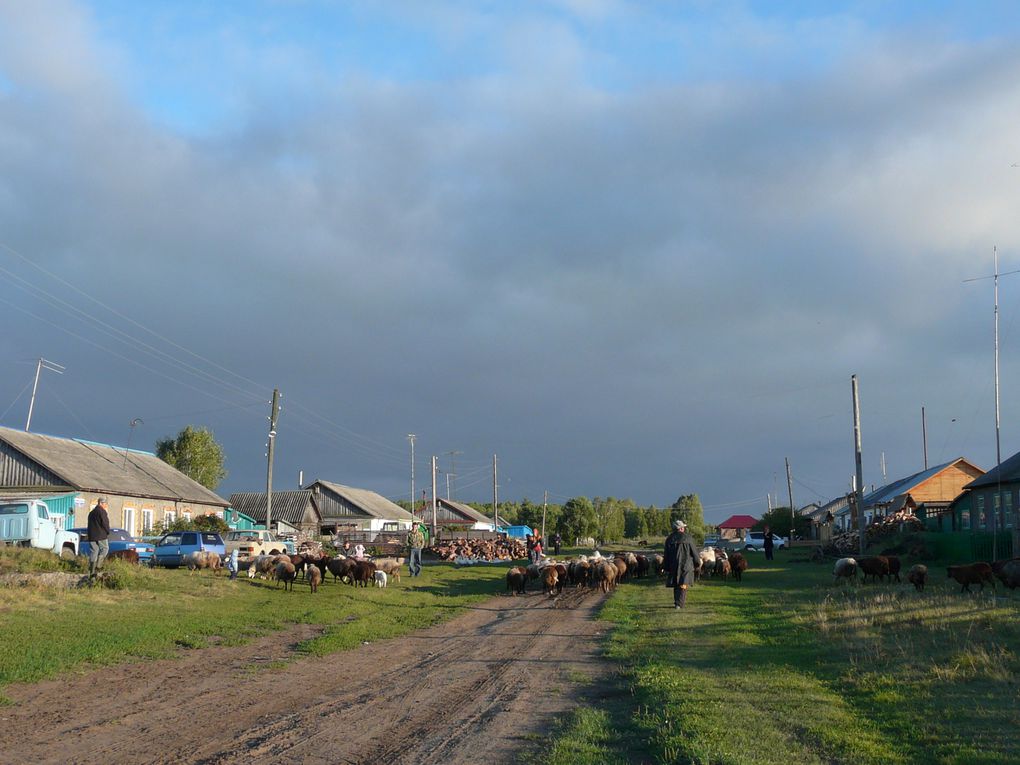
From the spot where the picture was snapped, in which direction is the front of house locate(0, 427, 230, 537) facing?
facing the viewer and to the right of the viewer

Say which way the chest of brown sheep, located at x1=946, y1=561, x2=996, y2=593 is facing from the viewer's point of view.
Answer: to the viewer's left

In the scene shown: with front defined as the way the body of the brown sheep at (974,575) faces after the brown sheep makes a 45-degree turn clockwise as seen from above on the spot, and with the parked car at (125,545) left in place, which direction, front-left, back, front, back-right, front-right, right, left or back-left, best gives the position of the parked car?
front-left

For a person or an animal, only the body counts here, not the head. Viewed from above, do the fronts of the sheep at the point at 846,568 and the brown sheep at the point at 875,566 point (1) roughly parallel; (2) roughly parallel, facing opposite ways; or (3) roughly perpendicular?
roughly parallel

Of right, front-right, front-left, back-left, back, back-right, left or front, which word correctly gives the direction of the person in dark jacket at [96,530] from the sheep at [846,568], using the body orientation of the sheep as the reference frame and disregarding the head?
front-left

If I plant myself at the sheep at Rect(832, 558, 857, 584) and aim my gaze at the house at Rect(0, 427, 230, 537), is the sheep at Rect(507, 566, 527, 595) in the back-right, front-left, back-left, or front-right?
front-left

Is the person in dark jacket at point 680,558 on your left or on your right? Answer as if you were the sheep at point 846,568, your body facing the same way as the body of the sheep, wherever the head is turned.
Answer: on your left

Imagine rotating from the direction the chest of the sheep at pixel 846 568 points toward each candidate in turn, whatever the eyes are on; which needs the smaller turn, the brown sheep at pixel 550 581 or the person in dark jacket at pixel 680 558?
the brown sheep

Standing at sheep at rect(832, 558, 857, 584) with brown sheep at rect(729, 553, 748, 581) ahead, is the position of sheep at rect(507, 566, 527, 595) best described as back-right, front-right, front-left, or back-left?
front-left

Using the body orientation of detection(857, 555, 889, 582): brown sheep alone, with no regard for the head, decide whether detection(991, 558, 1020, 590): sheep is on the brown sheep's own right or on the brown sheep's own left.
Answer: on the brown sheep's own left

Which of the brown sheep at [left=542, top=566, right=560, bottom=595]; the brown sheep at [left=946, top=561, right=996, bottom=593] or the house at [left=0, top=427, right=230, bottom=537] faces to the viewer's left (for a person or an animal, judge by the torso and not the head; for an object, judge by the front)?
the brown sheep at [left=946, top=561, right=996, bottom=593]

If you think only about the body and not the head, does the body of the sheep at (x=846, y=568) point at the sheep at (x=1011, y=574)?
no

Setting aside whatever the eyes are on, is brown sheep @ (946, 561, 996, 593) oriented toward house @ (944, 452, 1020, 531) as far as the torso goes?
no

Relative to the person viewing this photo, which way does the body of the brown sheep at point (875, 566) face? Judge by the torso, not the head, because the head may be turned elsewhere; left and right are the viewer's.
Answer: facing to the left of the viewer

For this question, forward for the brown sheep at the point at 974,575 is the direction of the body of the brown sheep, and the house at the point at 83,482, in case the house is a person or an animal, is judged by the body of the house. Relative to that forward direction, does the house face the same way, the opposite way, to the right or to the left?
the opposite way

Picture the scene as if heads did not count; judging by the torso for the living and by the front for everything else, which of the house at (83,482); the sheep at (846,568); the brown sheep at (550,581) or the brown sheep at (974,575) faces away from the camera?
the brown sheep at (550,581)

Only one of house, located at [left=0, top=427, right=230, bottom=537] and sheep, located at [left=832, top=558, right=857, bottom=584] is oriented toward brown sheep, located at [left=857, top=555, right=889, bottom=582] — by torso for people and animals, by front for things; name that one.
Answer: the house

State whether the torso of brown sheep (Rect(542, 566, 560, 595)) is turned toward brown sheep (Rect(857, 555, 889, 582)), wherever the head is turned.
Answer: no
